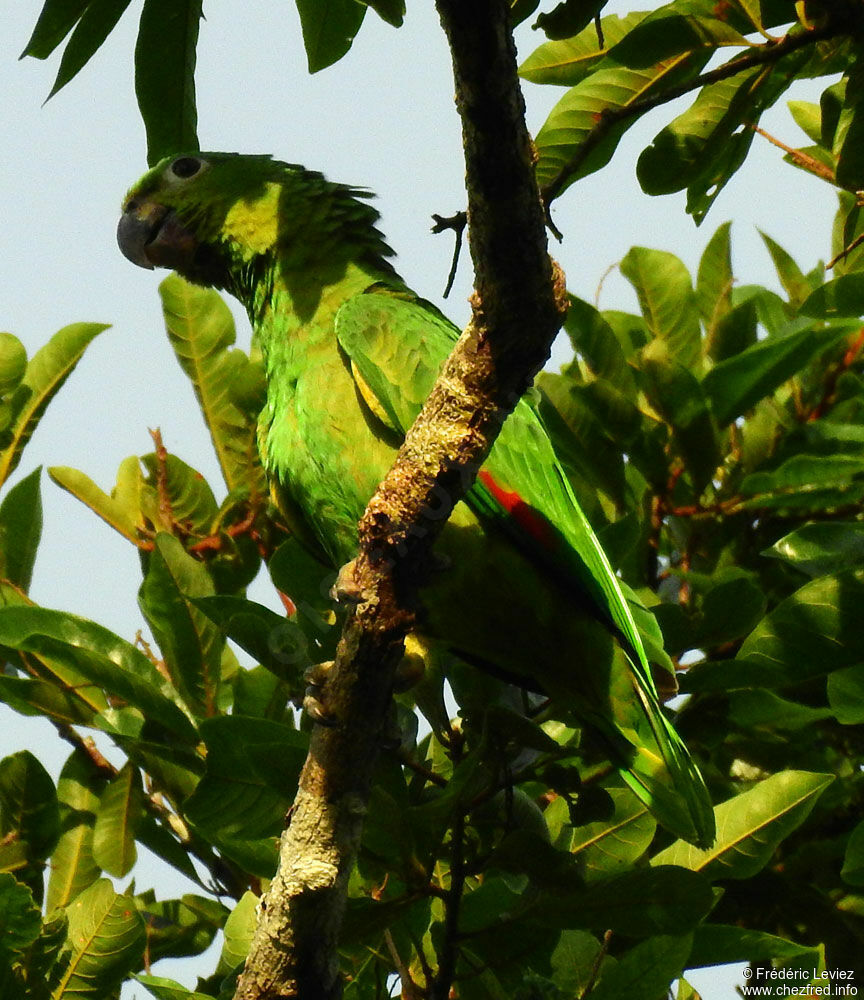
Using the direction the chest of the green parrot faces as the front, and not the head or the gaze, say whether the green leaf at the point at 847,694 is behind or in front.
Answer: behind

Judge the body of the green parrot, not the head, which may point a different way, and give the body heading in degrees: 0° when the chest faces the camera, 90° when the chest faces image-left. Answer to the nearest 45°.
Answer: approximately 90°
